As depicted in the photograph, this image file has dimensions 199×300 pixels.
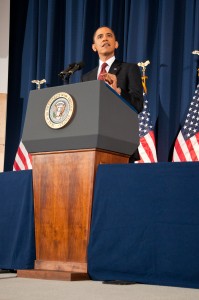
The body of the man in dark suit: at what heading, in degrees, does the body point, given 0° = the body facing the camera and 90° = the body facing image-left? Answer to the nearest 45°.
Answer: approximately 45°

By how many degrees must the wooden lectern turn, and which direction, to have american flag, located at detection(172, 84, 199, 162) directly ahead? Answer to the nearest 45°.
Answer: approximately 180°

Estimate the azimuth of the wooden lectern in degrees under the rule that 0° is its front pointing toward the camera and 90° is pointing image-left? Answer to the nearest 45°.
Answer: approximately 45°

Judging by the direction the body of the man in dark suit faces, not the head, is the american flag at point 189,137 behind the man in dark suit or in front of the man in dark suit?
behind

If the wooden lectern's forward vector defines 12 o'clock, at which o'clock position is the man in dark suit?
The man in dark suit is roughly at 5 o'clock from the wooden lectern.

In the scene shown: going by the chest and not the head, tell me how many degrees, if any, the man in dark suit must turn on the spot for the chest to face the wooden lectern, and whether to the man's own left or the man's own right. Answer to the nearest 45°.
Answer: approximately 45° to the man's own left

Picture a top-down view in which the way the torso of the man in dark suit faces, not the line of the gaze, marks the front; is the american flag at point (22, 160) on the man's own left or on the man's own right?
on the man's own right

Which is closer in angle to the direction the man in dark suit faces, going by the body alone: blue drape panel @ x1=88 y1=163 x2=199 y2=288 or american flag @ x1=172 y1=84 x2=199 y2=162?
the blue drape panel
